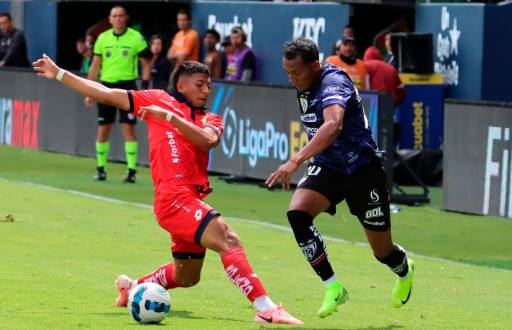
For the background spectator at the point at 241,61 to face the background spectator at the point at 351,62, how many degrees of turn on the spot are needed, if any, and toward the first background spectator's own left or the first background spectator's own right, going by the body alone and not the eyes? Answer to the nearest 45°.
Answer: approximately 90° to the first background spectator's own left

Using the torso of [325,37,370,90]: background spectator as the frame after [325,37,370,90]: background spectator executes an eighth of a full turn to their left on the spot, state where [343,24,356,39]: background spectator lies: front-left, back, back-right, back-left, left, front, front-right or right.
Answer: back-left

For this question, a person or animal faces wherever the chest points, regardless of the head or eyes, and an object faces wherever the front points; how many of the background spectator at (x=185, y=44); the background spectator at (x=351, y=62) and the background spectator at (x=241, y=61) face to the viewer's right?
0

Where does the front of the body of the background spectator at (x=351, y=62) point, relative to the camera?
toward the camera

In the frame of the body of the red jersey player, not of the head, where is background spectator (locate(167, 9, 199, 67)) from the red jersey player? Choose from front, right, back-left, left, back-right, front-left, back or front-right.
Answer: back-left

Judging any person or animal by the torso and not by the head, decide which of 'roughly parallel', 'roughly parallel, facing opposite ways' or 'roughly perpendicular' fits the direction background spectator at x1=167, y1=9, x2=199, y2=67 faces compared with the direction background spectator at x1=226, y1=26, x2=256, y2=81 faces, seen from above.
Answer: roughly parallel

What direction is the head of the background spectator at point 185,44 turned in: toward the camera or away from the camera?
toward the camera

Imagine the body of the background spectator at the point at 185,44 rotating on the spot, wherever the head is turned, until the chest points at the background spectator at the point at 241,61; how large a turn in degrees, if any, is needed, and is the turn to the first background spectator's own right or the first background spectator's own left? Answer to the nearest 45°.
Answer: approximately 90° to the first background spectator's own left

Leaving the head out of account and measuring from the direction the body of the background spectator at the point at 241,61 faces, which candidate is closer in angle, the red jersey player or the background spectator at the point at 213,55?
the red jersey player

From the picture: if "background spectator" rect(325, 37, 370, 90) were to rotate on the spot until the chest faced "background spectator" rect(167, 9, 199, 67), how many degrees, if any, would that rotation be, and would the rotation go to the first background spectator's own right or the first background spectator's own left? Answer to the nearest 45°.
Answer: approximately 135° to the first background spectator's own right

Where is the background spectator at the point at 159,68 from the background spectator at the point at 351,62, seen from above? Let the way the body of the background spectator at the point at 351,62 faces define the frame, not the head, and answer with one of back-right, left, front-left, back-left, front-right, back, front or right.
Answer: back-right

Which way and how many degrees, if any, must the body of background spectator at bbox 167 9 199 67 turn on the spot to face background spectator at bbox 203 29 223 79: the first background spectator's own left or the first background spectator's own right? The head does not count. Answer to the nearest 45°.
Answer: approximately 90° to the first background spectator's own left

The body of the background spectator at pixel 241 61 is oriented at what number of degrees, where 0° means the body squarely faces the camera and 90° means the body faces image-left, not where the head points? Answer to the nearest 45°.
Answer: approximately 45°

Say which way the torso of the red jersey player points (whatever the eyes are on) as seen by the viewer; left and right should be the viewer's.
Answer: facing the viewer and to the right of the viewer

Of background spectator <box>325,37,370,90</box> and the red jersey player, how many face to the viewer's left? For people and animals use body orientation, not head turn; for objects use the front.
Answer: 0

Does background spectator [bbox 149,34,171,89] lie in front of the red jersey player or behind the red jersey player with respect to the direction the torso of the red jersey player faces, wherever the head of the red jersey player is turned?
behind
